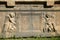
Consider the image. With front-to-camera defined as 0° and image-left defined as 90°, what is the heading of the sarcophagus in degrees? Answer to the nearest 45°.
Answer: approximately 0°
